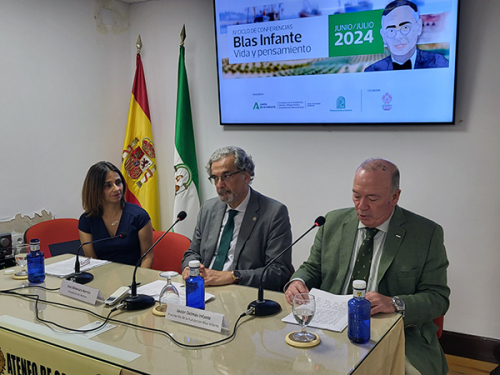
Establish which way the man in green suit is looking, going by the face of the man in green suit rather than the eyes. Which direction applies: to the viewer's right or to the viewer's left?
to the viewer's left

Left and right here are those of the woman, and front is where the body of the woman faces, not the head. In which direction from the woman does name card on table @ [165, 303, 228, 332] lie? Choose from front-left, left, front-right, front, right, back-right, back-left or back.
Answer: front

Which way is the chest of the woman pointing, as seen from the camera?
toward the camera

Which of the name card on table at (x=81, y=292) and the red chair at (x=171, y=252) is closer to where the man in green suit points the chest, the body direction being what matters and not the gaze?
the name card on table

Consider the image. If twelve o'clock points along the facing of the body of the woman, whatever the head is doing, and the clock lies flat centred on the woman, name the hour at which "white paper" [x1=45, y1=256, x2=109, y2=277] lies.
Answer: The white paper is roughly at 1 o'clock from the woman.

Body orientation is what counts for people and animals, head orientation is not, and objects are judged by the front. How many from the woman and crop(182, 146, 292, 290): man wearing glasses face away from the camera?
0

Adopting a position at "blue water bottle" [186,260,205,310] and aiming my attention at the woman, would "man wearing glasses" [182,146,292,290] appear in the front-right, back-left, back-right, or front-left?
front-right

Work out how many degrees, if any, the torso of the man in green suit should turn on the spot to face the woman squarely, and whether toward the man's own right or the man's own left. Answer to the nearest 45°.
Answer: approximately 45° to the man's own right

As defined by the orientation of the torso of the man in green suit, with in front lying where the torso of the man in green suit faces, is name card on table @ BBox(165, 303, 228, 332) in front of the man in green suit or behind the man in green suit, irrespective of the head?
in front

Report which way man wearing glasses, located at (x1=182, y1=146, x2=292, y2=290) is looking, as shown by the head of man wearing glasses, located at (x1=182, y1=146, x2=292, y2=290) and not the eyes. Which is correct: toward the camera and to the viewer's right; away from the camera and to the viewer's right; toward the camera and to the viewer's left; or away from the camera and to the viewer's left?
toward the camera and to the viewer's left

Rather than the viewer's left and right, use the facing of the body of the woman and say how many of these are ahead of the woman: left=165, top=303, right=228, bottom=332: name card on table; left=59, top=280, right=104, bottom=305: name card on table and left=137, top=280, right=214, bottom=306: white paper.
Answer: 3

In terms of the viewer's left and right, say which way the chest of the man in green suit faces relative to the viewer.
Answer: facing the viewer and to the left of the viewer

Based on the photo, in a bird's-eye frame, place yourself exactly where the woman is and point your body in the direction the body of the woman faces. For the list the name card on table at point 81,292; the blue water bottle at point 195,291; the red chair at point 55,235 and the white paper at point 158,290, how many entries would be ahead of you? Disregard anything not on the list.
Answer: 3

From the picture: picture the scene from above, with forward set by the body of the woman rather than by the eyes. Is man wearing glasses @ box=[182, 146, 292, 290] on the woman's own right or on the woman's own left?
on the woman's own left

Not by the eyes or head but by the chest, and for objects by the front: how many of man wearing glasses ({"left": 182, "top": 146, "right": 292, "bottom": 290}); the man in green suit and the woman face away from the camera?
0

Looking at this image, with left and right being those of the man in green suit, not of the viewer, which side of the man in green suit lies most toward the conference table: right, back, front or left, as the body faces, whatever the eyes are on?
front

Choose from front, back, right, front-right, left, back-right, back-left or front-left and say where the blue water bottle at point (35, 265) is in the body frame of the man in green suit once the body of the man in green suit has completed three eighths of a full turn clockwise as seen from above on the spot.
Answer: left

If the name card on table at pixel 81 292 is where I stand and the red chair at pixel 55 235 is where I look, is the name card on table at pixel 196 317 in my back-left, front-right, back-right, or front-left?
back-right

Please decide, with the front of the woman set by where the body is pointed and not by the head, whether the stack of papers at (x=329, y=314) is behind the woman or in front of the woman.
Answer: in front

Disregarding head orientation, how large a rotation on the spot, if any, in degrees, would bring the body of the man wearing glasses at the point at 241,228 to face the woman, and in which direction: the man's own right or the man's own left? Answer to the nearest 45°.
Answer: approximately 90° to the man's own right
